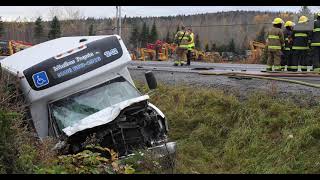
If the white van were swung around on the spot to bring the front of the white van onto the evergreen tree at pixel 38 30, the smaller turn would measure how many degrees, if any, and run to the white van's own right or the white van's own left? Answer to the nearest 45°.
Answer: approximately 180°

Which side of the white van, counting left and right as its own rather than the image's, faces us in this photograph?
front

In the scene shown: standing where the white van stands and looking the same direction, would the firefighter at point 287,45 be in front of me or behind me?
behind

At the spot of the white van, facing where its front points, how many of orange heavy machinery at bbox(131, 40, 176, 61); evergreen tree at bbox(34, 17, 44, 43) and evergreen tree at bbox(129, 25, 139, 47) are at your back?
3

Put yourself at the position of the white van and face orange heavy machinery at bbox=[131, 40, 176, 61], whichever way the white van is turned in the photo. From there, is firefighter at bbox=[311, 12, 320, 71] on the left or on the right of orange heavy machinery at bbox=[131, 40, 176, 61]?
right
